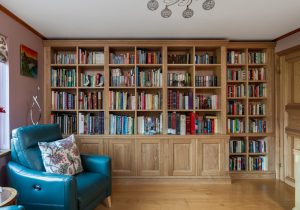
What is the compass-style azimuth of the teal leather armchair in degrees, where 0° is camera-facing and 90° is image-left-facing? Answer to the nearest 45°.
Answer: approximately 315°

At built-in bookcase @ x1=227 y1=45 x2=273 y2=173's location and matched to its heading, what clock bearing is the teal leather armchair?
The teal leather armchair is roughly at 1 o'clock from the built-in bookcase.

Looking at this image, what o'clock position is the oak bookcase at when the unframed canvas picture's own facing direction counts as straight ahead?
The oak bookcase is roughly at 11 o'clock from the unframed canvas picture.

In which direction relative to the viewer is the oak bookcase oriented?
toward the camera

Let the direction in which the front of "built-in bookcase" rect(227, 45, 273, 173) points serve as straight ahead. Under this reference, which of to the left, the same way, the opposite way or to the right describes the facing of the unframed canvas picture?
to the left

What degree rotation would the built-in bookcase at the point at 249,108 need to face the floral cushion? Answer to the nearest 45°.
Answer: approximately 45° to its right

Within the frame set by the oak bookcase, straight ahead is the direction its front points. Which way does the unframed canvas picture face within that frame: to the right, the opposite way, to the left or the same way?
to the left

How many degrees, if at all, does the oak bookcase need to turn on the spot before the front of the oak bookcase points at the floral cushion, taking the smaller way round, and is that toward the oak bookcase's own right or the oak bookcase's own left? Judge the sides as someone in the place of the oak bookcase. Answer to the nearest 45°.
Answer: approximately 45° to the oak bookcase's own right

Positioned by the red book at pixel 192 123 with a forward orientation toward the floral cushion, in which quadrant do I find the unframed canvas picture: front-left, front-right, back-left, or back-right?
front-right

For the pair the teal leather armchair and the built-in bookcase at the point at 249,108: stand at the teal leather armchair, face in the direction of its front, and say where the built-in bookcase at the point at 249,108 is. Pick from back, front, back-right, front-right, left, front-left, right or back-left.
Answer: front-left

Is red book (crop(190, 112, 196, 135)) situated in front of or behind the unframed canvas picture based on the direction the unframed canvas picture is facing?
in front

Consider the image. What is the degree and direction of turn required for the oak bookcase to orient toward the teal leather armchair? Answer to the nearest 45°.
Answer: approximately 45° to its right
